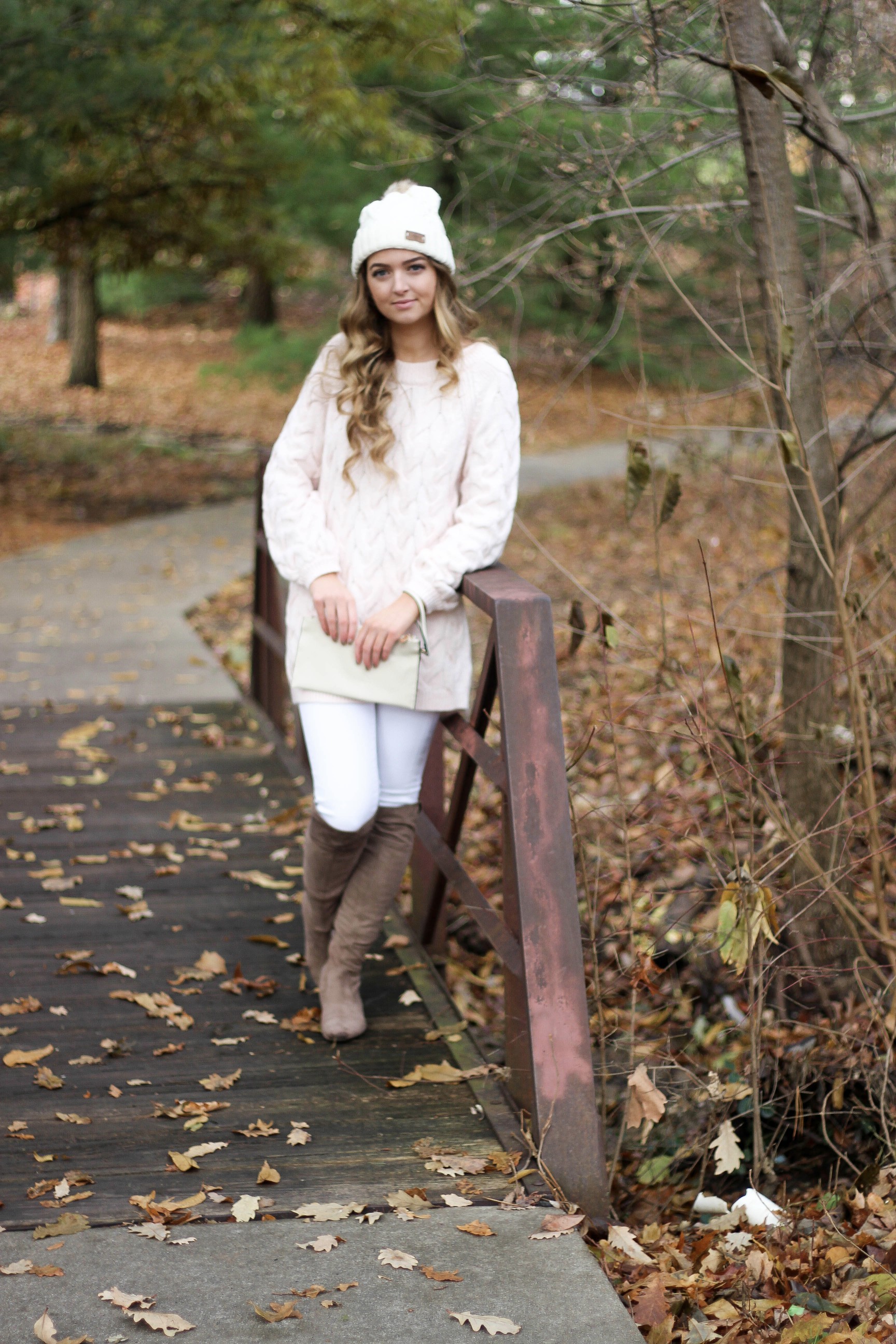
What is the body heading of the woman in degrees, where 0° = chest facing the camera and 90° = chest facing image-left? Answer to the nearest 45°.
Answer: approximately 0°

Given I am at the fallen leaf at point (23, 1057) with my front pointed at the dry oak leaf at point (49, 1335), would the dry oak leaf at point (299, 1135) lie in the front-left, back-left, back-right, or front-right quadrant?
front-left

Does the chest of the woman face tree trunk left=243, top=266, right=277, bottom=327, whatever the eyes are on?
no

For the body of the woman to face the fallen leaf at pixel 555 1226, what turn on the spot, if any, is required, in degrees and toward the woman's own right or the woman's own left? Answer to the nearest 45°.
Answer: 0° — they already face it

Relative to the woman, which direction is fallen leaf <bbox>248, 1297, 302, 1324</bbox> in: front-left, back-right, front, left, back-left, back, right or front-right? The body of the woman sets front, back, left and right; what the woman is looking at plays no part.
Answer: front

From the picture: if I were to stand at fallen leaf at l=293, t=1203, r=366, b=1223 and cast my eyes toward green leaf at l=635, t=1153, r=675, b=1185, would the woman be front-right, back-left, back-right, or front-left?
front-left

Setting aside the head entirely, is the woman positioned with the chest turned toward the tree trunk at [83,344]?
no

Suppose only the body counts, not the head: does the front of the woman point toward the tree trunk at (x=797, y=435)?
no

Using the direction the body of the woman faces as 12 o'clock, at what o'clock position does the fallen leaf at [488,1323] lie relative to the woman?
The fallen leaf is roughly at 12 o'clock from the woman.

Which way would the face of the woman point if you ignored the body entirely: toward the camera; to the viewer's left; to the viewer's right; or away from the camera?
toward the camera

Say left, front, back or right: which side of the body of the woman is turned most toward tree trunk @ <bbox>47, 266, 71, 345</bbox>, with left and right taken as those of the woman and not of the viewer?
back
